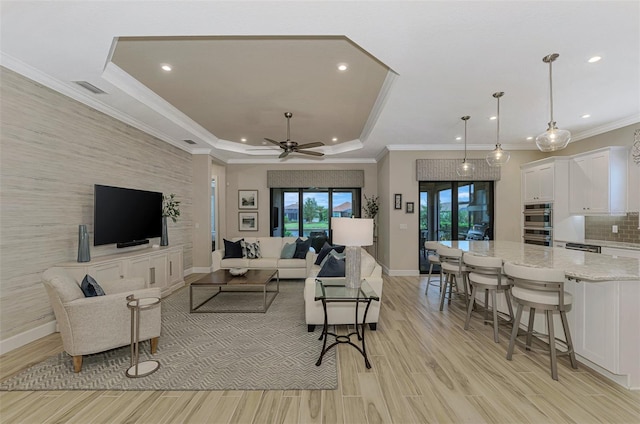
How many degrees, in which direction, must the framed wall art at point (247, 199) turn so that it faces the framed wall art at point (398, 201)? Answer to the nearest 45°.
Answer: approximately 45° to its left

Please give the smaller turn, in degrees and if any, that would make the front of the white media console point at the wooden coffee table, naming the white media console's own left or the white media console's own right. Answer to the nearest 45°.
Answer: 0° — it already faces it

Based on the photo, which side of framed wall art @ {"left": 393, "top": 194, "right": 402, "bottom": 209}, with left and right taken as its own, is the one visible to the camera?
front

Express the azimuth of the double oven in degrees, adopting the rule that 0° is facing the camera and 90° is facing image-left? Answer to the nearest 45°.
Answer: approximately 45°

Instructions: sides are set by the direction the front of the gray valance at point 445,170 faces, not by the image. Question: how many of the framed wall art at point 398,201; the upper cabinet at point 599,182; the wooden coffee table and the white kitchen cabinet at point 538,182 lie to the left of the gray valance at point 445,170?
2

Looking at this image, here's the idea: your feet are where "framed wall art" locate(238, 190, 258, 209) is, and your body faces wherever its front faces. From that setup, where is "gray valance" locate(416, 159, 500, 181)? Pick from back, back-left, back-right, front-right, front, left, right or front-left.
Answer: front-left

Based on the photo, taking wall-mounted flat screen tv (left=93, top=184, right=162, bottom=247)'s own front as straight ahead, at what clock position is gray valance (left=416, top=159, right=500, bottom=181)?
The gray valance is roughly at 11 o'clock from the wall-mounted flat screen tv.

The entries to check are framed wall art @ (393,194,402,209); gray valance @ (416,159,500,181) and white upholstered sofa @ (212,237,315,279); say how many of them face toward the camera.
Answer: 3

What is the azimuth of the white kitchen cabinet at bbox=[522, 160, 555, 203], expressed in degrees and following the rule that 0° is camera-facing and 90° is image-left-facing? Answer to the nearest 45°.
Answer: approximately 45°

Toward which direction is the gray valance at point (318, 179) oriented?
toward the camera

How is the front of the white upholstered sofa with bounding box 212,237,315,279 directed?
toward the camera

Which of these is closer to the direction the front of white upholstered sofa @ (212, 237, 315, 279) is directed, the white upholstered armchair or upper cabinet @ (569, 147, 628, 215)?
the white upholstered armchair

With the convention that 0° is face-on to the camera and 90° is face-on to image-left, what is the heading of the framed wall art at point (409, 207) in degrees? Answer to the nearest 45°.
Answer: approximately 0°
